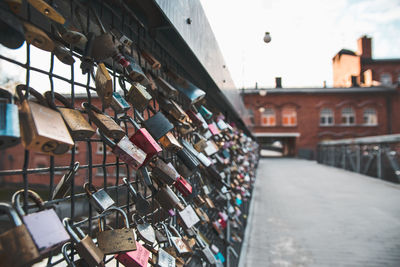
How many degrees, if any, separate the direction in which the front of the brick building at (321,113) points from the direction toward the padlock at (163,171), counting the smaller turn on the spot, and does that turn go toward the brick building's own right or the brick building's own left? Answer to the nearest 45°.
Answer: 0° — it already faces it

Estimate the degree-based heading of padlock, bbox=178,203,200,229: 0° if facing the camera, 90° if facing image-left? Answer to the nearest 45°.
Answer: approximately 315°

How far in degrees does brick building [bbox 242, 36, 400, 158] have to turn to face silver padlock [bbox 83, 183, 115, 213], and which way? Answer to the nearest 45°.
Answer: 0° — it already faces it

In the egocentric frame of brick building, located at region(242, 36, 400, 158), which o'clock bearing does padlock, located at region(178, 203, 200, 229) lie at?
The padlock is roughly at 12 o'clock from the brick building.

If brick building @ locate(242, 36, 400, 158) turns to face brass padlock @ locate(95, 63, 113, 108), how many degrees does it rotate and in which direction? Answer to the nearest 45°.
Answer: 0° — it already faces it

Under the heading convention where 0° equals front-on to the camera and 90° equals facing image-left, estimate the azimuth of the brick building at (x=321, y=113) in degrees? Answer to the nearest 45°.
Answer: approximately 0°

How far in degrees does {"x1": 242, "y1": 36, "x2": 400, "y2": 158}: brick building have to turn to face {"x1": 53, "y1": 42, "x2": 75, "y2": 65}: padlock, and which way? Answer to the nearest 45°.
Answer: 0° — it already faces it

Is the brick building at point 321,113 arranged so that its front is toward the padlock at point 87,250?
yes

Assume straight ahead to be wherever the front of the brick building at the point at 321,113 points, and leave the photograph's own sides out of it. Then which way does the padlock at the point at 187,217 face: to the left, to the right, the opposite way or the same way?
to the left
